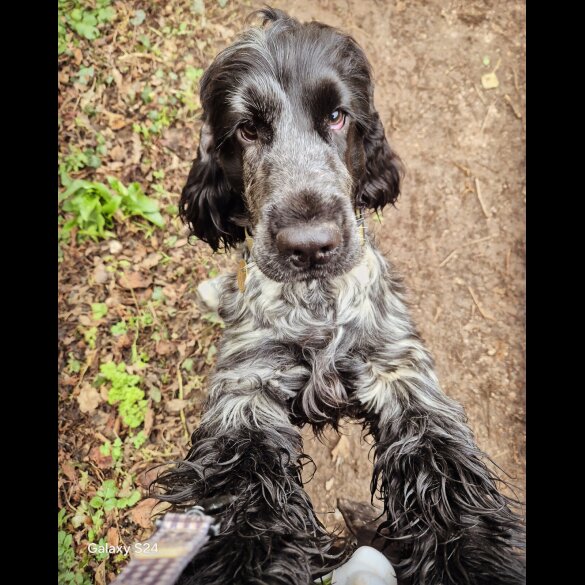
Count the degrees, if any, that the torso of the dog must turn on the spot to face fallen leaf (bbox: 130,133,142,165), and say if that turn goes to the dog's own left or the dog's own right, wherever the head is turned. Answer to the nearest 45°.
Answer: approximately 135° to the dog's own right

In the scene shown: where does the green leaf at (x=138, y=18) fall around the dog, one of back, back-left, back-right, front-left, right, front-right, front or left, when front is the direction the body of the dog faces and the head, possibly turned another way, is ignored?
back-right

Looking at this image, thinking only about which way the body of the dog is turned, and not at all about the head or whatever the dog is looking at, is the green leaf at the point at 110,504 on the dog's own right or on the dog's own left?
on the dog's own right

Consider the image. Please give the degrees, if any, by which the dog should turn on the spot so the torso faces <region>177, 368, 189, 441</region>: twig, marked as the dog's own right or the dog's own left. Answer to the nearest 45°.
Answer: approximately 135° to the dog's own right

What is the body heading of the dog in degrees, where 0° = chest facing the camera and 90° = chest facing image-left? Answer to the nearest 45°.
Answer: approximately 0°
